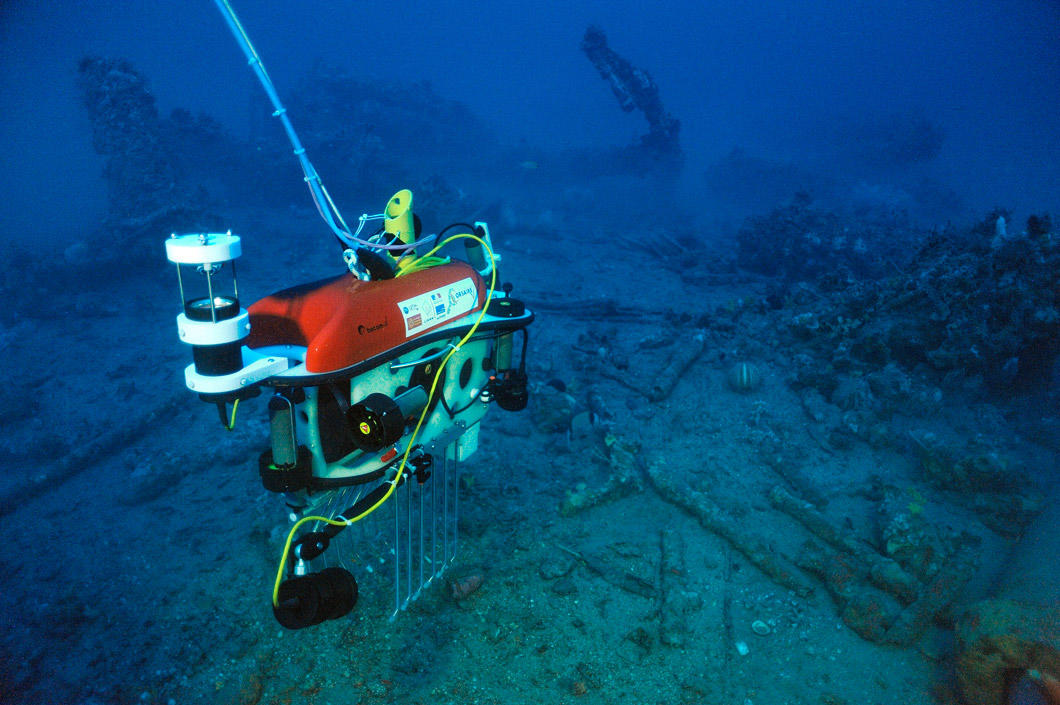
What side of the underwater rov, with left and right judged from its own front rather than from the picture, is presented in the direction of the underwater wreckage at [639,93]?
back

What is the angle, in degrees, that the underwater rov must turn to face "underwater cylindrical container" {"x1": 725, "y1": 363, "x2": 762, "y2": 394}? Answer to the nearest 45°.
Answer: approximately 180°

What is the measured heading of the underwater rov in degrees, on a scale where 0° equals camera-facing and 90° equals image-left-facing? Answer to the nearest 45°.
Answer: approximately 45°

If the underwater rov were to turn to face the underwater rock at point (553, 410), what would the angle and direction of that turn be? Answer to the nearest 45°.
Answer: approximately 180°

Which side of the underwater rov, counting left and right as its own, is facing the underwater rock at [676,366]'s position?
back
